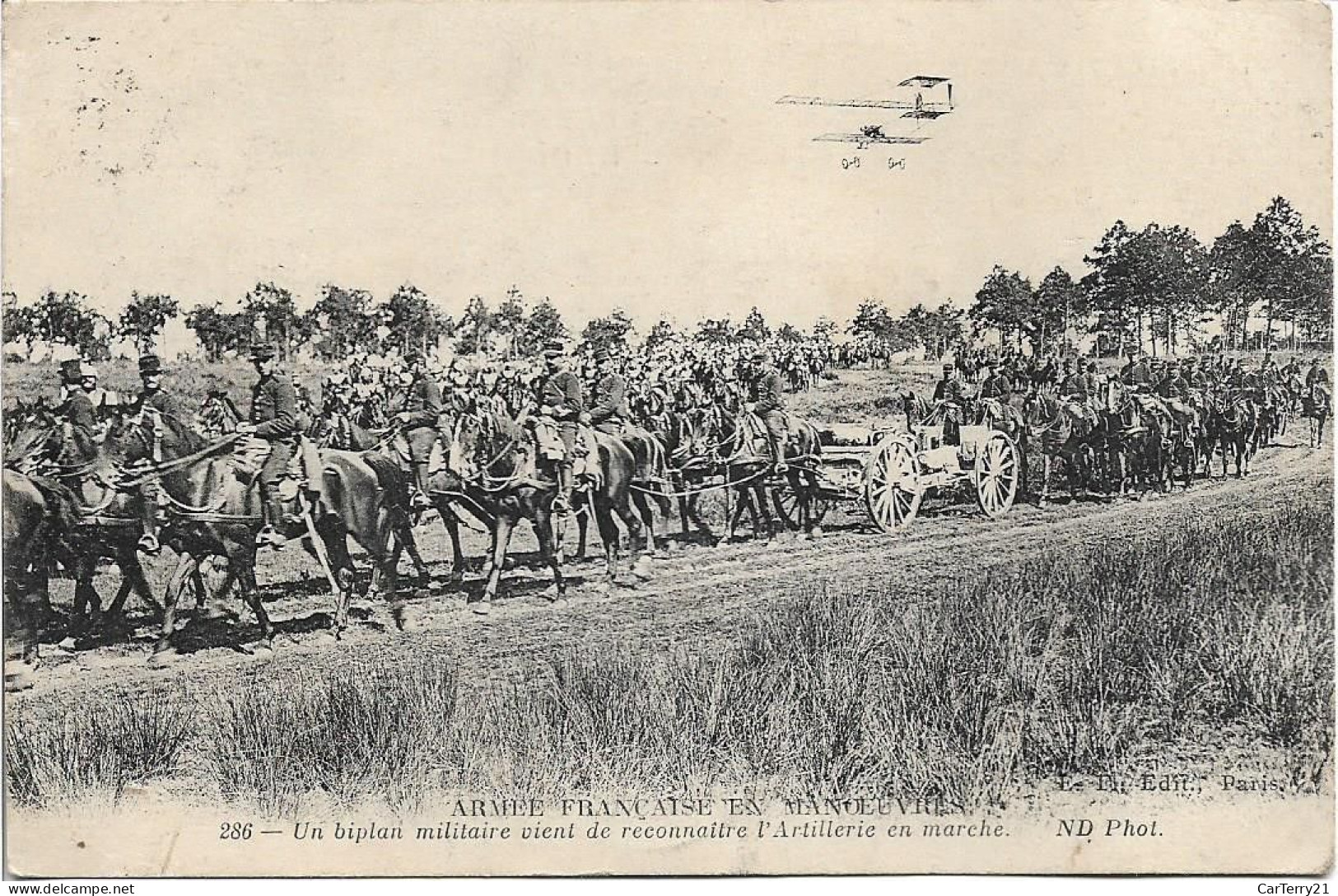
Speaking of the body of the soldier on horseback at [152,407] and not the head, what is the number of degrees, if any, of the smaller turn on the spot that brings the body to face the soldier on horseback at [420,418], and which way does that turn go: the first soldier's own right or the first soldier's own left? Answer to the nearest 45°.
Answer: approximately 135° to the first soldier's own left

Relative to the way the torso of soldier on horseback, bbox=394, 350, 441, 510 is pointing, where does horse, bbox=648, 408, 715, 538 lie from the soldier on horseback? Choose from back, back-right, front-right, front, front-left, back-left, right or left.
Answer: back-left

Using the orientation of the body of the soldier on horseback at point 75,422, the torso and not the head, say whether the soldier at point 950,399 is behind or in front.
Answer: behind

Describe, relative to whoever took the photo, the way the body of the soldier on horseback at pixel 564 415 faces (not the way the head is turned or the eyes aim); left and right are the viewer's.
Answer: facing the viewer and to the left of the viewer

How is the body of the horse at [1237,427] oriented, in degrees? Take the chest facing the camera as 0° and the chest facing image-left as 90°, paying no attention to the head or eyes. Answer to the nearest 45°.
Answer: approximately 45°

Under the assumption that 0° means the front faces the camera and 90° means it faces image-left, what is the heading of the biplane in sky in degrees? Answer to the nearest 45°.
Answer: approximately 135°

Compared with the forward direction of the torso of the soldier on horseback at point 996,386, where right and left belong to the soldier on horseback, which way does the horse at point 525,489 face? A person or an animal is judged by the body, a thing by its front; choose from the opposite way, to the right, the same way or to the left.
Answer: the same way

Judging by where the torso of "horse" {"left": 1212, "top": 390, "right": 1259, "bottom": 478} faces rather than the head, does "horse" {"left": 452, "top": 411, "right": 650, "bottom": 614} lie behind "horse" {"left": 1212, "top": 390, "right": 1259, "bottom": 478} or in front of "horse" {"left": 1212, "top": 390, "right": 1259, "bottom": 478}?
in front

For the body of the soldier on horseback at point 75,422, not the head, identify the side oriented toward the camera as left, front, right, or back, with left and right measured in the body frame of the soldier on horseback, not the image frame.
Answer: left

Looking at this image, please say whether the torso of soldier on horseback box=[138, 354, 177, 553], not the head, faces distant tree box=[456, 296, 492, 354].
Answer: no

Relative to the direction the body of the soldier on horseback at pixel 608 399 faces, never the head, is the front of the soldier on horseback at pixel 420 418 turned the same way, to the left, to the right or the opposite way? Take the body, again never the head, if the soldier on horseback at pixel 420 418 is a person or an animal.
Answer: the same way
